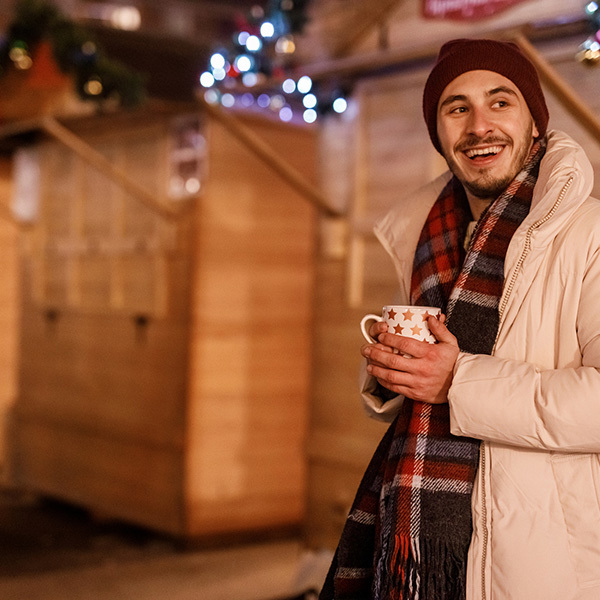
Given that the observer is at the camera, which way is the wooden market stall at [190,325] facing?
facing the viewer and to the left of the viewer

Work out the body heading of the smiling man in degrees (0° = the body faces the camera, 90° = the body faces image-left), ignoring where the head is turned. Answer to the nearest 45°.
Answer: approximately 45°

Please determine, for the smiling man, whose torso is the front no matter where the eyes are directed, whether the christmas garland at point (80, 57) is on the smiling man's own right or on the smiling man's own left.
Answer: on the smiling man's own right

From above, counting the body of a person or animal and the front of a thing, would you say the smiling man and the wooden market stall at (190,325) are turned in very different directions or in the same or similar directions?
same or similar directions

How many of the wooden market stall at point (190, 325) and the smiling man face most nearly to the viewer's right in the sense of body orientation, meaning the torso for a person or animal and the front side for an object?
0

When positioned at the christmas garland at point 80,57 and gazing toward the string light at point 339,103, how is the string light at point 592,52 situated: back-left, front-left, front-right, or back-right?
front-right

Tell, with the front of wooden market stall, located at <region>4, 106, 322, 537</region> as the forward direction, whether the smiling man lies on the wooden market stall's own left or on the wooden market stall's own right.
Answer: on the wooden market stall's own left

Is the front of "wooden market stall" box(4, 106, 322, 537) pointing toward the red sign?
no

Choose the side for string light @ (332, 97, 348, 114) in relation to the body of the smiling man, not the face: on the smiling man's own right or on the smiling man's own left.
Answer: on the smiling man's own right

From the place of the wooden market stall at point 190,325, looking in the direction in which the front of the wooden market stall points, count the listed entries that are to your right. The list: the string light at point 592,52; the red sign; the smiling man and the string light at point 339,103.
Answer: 0

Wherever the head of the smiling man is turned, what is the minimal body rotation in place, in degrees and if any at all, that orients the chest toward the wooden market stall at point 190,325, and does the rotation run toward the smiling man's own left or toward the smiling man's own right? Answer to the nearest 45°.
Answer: approximately 90° to the smiling man's own right

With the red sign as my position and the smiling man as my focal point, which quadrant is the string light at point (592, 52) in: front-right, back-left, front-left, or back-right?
front-left

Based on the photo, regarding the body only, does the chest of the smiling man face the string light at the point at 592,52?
no

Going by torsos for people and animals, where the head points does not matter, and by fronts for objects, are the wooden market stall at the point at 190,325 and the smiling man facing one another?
no

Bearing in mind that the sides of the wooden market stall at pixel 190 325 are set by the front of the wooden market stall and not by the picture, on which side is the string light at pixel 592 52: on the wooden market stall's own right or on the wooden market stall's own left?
on the wooden market stall's own left
